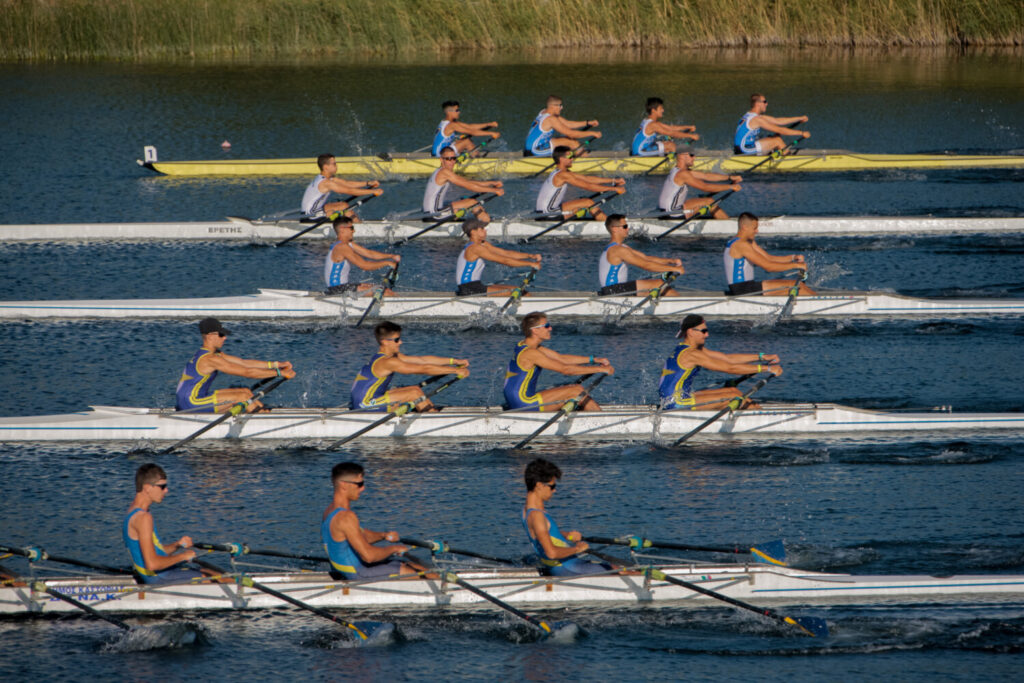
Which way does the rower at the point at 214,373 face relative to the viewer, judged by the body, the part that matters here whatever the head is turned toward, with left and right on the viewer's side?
facing to the right of the viewer

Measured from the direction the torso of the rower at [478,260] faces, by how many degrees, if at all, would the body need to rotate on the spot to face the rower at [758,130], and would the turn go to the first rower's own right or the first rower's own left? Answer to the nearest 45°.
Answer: approximately 45° to the first rower's own left

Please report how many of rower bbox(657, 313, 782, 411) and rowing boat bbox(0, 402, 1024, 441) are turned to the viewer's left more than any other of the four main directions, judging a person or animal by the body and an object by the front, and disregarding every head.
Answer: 1

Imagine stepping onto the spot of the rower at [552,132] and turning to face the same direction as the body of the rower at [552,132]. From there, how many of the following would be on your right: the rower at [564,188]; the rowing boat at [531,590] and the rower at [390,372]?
3

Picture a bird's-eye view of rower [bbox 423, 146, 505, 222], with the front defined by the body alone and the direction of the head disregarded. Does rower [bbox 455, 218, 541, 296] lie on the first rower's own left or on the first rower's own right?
on the first rower's own right

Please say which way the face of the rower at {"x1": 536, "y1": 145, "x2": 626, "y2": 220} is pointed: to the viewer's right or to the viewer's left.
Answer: to the viewer's right

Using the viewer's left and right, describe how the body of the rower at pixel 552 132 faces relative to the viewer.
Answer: facing to the right of the viewer

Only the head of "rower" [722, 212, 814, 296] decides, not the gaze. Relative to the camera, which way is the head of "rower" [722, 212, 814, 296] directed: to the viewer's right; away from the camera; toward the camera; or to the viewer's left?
to the viewer's right

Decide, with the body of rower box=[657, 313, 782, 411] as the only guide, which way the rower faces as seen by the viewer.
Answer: to the viewer's right

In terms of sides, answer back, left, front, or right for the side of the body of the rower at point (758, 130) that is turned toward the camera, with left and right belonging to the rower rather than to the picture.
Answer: right

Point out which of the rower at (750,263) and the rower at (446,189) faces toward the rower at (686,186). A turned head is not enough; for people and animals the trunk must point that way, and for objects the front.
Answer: the rower at (446,189)

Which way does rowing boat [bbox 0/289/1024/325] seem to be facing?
to the viewer's left

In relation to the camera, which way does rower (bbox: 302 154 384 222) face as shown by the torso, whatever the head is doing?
to the viewer's right

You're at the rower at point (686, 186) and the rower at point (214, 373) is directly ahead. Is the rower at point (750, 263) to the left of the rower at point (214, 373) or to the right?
left

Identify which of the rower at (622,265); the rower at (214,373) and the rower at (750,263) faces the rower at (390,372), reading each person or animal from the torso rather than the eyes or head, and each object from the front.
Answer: the rower at (214,373)

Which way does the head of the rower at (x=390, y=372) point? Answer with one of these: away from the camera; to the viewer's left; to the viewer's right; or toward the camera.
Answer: to the viewer's right
